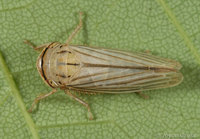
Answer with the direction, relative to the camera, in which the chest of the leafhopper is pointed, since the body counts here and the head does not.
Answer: to the viewer's left
